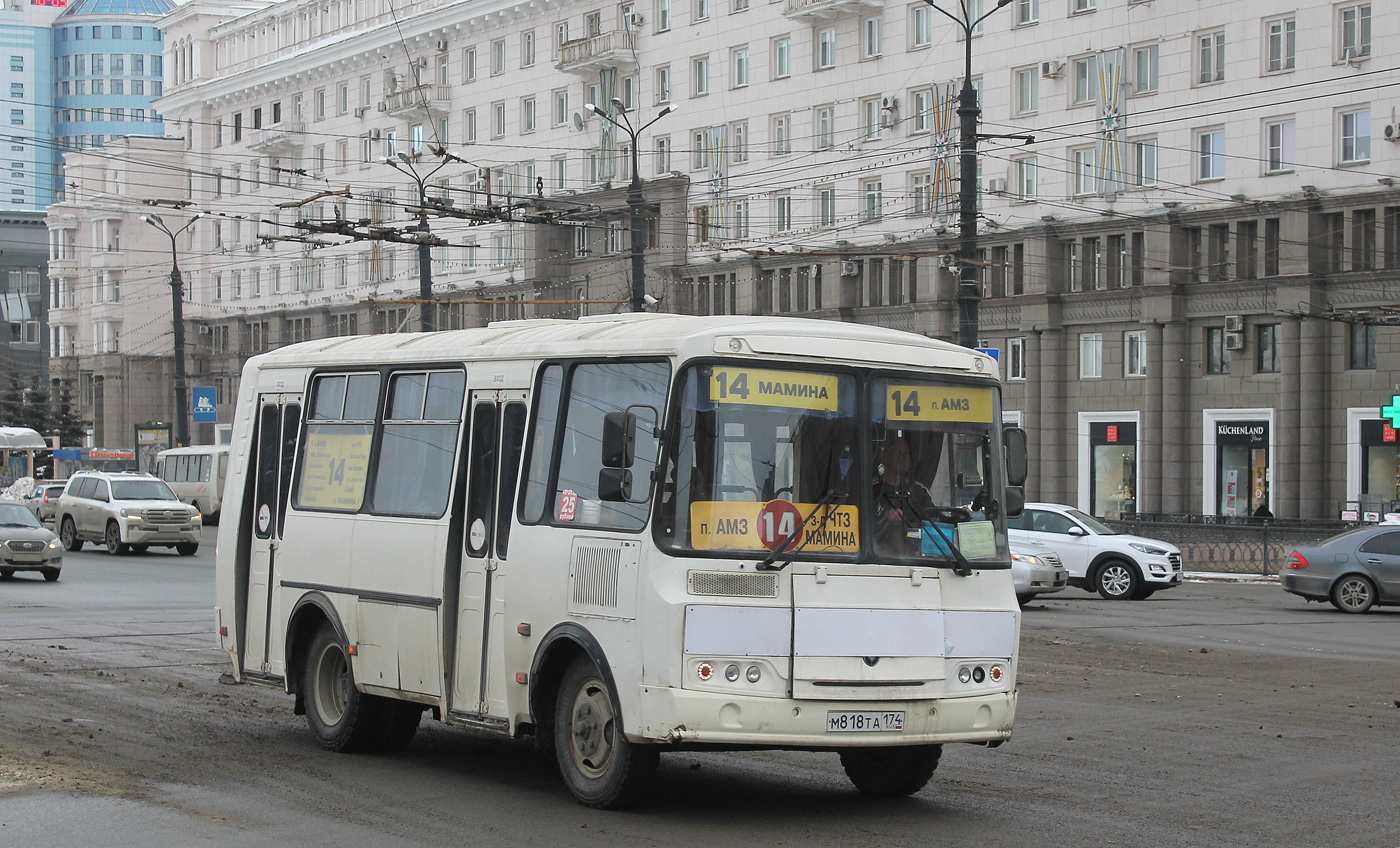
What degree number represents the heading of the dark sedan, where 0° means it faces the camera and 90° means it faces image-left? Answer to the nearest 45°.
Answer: approximately 270°

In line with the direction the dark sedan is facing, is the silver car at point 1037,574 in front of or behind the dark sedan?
behind

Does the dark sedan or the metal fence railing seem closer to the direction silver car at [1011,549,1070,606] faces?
the dark sedan

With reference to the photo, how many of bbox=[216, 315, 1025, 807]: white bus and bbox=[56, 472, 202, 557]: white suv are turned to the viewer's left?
0

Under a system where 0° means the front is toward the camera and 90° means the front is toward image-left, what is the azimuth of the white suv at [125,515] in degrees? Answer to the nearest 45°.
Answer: approximately 315°

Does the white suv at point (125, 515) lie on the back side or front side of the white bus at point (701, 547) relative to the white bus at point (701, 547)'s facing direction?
on the back side
